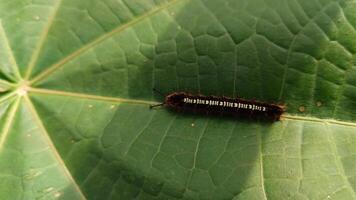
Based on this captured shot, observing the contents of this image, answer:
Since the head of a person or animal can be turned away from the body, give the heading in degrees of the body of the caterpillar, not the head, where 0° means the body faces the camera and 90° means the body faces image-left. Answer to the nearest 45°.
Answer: approximately 90°
